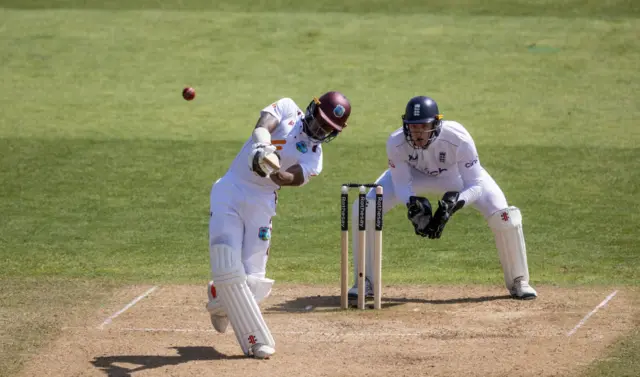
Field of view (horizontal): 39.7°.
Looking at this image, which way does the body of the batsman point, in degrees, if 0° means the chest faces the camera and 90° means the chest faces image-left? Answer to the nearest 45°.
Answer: approximately 0°

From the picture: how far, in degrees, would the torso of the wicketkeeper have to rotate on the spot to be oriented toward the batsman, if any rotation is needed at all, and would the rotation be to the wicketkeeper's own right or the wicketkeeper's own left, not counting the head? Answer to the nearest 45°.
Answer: approximately 45° to the wicketkeeper's own right

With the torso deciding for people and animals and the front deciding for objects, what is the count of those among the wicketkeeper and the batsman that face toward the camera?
2

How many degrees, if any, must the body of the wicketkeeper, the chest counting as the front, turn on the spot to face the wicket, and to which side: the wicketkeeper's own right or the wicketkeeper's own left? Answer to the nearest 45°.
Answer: approximately 45° to the wicketkeeper's own right

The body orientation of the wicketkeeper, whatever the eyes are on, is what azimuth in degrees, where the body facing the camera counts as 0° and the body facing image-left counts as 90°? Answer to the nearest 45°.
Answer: approximately 0°

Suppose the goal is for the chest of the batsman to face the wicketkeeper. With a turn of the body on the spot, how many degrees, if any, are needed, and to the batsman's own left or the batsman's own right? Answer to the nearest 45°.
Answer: approximately 135° to the batsman's own left
